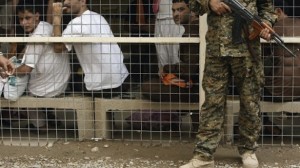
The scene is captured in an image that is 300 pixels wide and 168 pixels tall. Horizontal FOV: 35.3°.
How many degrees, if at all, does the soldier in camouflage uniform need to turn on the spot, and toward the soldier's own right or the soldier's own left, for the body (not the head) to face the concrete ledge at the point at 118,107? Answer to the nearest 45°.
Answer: approximately 135° to the soldier's own right

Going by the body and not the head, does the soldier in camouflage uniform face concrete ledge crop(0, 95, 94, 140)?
no

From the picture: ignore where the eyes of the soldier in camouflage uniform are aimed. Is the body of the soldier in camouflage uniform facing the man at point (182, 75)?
no

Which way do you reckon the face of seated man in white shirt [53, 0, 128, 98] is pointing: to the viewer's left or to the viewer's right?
to the viewer's left

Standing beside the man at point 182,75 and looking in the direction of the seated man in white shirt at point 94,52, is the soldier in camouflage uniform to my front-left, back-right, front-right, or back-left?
back-left

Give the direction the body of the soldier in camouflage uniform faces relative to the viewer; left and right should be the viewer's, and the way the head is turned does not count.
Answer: facing the viewer
